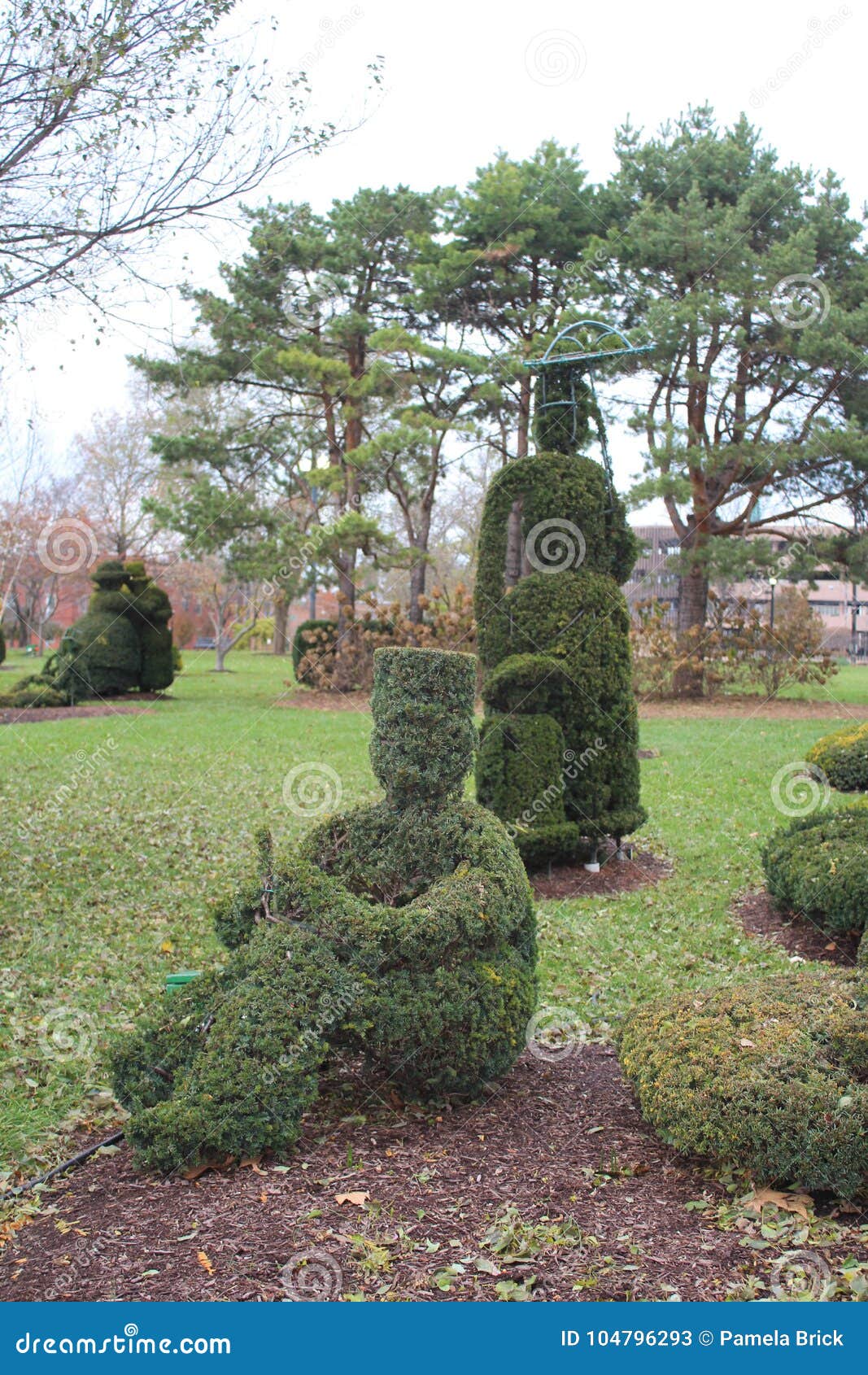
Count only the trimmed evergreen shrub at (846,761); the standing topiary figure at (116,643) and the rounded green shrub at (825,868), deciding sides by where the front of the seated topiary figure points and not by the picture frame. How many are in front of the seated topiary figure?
0

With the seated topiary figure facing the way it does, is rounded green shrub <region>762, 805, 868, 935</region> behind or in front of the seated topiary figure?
behind

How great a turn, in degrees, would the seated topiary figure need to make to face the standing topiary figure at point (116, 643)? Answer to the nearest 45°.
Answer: approximately 135° to its right

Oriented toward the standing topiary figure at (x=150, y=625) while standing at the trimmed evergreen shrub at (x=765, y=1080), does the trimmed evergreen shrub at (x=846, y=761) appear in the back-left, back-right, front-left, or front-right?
front-right

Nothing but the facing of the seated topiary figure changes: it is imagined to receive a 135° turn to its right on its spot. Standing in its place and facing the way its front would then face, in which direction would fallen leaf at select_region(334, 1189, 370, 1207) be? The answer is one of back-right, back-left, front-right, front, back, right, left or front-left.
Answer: back

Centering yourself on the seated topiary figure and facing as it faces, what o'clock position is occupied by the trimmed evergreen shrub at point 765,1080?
The trimmed evergreen shrub is roughly at 8 o'clock from the seated topiary figure.

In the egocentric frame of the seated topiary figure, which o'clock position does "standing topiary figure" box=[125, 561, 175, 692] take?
The standing topiary figure is roughly at 4 o'clock from the seated topiary figure.

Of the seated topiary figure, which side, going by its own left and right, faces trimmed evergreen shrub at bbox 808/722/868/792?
back

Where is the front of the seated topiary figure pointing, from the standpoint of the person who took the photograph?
facing the viewer and to the left of the viewer
